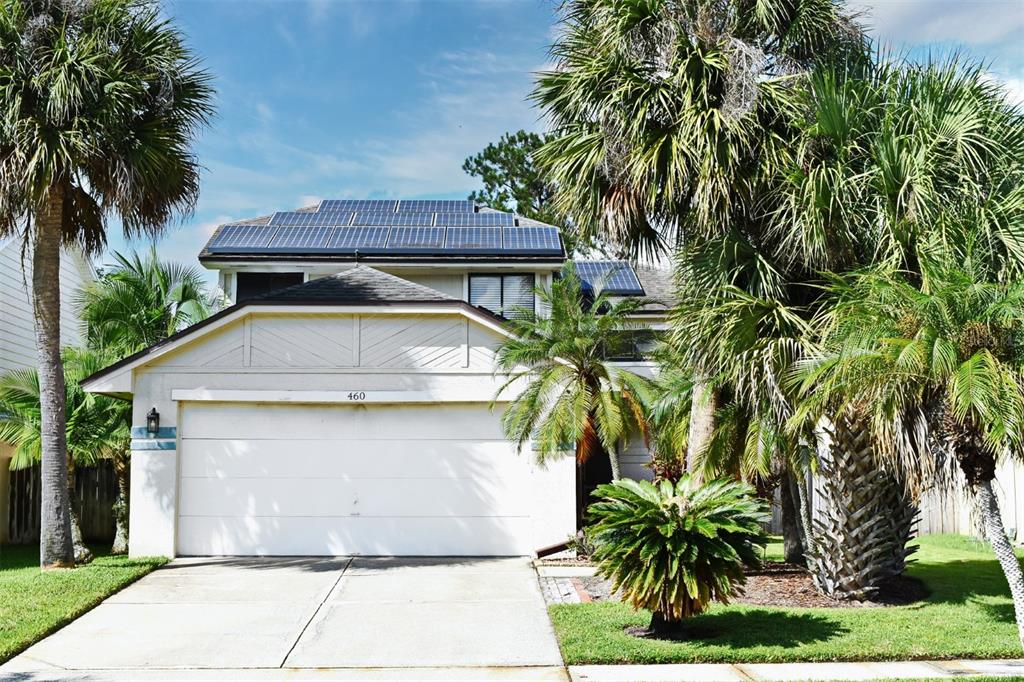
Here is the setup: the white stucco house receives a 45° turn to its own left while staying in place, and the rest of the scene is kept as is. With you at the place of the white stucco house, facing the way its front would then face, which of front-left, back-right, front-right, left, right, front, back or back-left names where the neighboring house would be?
back

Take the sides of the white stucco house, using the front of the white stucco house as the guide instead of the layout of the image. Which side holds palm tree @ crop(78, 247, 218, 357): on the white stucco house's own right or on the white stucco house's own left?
on the white stucco house's own right

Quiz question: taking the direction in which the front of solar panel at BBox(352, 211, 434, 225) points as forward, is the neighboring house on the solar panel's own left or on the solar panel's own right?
on the solar panel's own right

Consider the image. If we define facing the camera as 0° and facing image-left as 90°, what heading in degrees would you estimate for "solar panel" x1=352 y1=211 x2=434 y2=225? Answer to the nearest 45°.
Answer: approximately 0°

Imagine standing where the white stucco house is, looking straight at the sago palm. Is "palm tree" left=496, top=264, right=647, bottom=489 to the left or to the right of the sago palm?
left

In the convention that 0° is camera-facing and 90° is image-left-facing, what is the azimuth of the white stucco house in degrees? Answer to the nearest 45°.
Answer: approximately 0°

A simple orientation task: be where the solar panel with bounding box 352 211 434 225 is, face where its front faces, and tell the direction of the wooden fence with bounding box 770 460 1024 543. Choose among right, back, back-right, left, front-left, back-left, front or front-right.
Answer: front-left

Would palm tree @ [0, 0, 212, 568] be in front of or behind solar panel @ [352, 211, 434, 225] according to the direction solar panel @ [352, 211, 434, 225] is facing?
in front

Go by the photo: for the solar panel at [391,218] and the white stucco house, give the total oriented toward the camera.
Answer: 2
